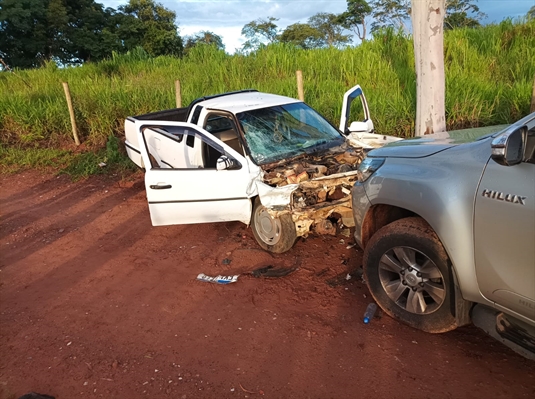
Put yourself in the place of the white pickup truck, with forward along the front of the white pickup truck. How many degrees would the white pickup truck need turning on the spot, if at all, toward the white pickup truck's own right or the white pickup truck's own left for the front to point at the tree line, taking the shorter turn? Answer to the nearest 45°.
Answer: approximately 135° to the white pickup truck's own left

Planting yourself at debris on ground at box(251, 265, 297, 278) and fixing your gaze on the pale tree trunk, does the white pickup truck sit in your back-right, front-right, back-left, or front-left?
front-left

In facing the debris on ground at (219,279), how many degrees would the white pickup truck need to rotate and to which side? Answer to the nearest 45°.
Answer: approximately 90° to its right

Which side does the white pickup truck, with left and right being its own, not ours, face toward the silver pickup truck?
front

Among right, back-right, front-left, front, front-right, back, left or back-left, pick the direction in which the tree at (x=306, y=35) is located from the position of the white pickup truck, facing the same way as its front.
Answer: back-left

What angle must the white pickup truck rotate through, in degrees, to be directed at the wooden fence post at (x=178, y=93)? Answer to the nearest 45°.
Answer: approximately 135° to its left

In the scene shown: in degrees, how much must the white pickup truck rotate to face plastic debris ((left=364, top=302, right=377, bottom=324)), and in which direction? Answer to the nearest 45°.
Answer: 0° — it already faces it

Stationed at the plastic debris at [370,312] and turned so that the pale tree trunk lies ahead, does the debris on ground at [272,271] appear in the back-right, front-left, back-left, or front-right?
front-left
